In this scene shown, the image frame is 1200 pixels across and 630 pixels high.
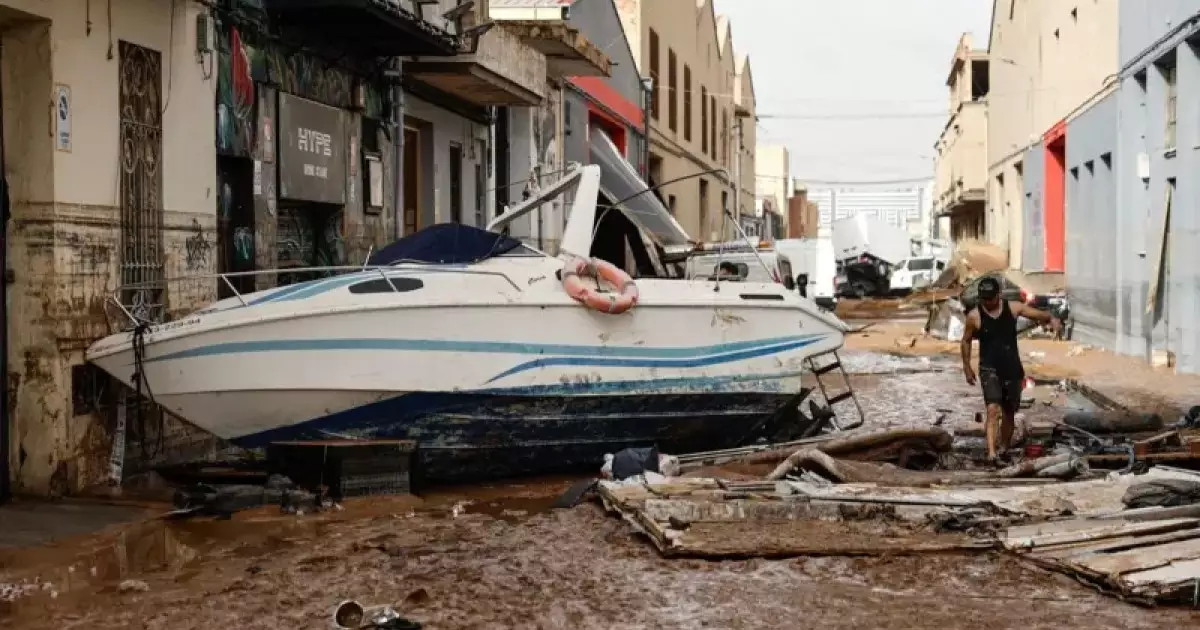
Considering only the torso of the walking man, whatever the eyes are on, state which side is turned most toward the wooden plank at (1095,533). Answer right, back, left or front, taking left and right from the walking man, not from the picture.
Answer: front

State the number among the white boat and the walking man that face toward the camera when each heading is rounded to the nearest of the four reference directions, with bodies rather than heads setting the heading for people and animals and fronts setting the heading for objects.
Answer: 1

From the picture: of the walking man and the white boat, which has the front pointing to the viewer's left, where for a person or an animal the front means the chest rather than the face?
the white boat

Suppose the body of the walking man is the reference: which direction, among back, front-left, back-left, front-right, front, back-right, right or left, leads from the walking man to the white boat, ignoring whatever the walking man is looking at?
front-right

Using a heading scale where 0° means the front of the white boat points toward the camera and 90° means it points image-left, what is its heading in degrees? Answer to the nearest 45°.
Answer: approximately 90°

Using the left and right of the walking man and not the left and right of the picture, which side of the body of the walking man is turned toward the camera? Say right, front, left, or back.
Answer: front

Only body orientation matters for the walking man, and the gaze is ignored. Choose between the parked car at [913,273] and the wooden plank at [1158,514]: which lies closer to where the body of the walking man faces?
the wooden plank

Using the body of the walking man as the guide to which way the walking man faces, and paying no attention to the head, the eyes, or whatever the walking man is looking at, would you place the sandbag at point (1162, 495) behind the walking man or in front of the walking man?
in front

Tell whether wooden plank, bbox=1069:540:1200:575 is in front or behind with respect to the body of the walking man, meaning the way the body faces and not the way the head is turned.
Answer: in front
